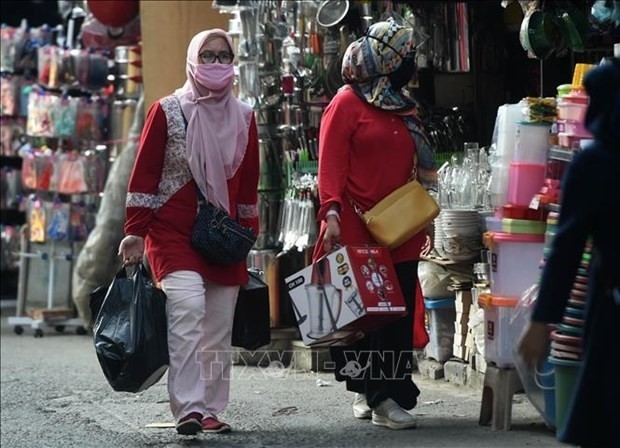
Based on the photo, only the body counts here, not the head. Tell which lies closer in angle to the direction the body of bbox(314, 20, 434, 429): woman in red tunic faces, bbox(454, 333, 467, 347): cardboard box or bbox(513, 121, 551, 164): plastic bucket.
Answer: the plastic bucket

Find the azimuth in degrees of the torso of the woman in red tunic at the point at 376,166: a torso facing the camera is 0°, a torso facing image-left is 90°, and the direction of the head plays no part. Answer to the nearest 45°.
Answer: approximately 315°

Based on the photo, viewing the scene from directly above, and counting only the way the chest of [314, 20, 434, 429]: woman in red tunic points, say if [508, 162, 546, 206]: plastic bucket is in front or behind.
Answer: in front

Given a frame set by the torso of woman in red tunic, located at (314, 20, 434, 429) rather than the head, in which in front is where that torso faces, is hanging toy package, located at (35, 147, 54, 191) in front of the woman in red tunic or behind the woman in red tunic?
behind

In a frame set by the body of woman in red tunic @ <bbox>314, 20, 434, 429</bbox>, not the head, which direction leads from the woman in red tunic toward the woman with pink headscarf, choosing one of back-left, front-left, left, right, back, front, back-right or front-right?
back-right
